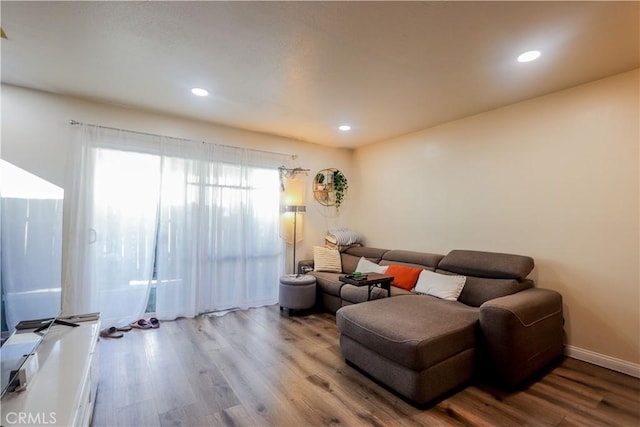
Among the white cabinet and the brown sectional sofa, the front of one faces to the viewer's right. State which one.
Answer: the white cabinet

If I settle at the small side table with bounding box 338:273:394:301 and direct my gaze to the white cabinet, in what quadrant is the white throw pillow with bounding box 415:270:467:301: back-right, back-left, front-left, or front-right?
back-left

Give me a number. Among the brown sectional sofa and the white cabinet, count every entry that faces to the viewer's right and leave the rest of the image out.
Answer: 1

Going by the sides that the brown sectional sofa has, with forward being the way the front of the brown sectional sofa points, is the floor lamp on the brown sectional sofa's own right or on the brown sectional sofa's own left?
on the brown sectional sofa's own right

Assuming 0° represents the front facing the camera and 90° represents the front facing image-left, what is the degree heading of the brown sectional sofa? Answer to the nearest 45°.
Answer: approximately 45°

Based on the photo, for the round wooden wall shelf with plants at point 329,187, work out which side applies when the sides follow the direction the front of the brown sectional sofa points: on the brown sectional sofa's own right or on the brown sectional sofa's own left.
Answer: on the brown sectional sofa's own right

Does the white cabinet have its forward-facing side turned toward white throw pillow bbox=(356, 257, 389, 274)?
yes

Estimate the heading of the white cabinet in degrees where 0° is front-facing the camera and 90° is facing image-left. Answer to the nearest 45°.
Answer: approximately 270°

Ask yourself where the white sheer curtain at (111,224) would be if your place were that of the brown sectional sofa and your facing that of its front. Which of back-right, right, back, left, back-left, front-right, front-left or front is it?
front-right

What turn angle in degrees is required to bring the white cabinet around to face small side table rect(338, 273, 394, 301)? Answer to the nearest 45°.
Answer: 0° — it already faces it

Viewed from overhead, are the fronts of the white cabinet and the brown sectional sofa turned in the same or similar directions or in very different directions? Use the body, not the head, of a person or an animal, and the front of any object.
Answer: very different directions
